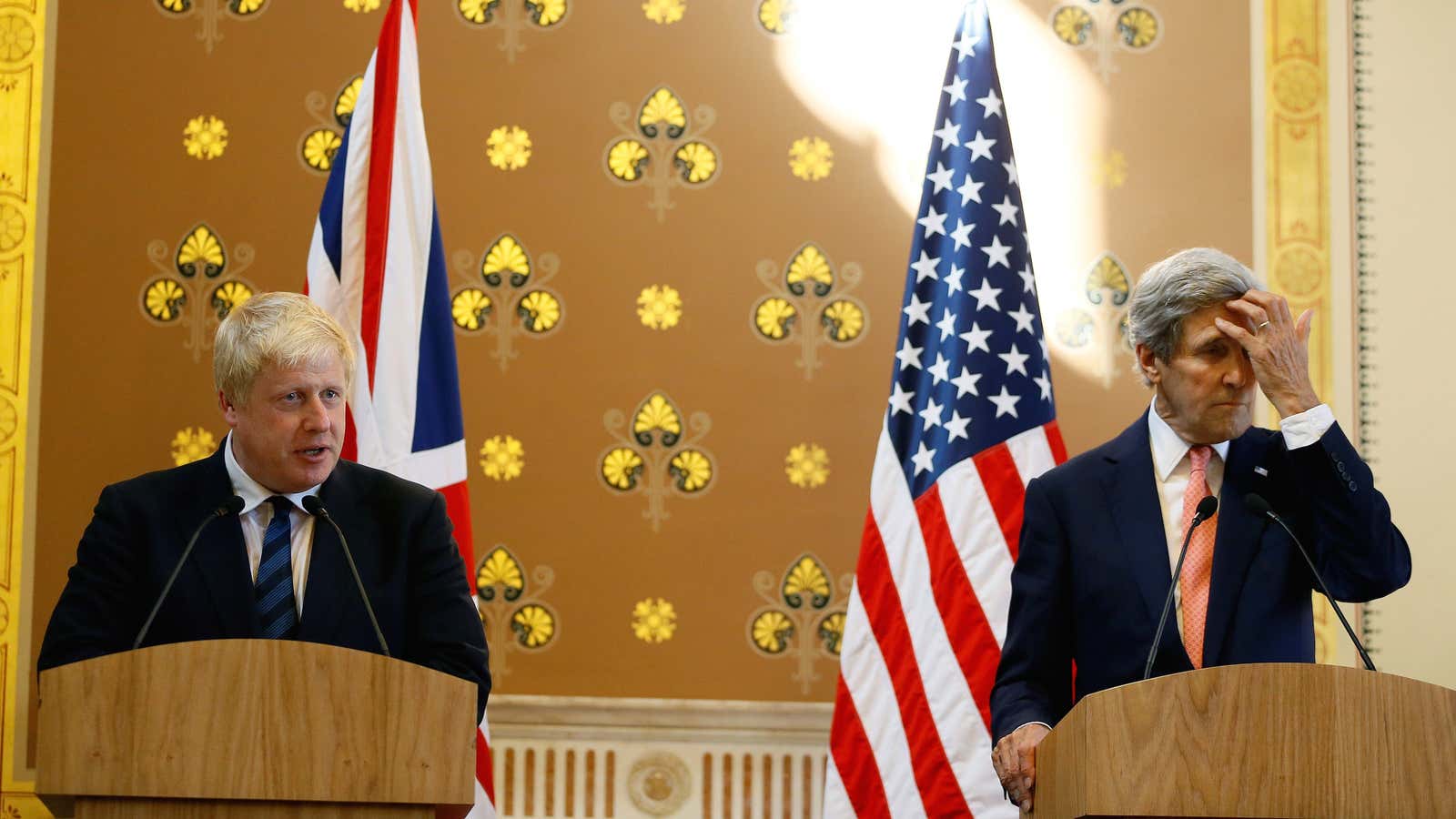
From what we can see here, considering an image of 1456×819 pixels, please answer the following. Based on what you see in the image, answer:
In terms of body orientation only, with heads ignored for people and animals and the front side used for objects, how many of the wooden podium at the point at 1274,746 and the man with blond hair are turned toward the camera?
2

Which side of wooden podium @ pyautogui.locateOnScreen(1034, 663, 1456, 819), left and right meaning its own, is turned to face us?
front

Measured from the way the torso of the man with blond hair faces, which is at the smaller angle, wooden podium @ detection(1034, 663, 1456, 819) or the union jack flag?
the wooden podium

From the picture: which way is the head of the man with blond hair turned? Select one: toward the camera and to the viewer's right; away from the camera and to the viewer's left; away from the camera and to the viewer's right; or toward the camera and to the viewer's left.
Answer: toward the camera and to the viewer's right

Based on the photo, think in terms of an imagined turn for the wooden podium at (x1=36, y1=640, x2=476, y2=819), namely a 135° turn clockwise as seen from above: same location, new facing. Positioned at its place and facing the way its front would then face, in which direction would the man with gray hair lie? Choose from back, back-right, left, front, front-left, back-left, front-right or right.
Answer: back-right

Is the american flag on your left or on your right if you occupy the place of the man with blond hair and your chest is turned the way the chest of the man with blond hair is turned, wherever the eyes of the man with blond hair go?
on your left

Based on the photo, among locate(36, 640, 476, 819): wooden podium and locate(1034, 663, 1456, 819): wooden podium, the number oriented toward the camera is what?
2

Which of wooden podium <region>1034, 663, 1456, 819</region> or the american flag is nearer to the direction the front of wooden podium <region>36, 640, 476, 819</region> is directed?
the wooden podium

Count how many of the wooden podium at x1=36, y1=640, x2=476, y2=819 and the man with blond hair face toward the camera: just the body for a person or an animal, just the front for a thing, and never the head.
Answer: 2

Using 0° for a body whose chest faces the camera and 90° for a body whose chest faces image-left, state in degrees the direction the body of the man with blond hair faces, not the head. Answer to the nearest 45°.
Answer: approximately 0°

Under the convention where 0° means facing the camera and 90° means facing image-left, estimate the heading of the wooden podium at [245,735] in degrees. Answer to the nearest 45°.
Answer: approximately 0°

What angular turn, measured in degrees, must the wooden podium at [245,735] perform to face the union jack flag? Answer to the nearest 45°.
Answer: approximately 180°

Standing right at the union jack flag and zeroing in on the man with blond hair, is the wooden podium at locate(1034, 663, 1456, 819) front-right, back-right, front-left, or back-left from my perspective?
front-left
